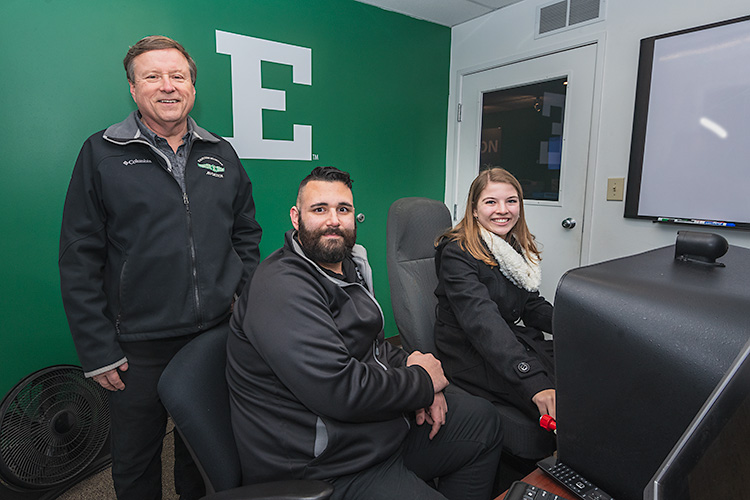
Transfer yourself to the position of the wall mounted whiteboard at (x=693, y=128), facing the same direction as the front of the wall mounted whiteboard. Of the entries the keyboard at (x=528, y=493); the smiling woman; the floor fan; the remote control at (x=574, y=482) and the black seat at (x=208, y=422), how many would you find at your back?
0

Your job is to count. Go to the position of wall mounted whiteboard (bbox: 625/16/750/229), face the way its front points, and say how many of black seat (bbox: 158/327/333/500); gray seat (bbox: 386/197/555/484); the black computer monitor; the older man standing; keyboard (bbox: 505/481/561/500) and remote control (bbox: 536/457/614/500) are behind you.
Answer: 0

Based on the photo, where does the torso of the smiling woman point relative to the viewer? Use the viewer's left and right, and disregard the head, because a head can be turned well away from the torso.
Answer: facing the viewer and to the right of the viewer

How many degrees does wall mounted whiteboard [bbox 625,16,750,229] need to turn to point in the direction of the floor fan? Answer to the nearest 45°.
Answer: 0° — it already faces it

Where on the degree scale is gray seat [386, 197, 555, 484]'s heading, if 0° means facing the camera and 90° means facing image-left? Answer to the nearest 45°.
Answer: approximately 315°

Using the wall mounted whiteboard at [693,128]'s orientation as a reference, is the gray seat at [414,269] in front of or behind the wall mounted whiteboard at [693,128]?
in front

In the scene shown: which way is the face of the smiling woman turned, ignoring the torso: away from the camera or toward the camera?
toward the camera

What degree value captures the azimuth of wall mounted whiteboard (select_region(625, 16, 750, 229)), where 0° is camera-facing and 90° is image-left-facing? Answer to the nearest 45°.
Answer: approximately 45°

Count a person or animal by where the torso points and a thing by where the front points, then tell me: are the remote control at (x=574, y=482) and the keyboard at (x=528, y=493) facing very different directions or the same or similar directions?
same or similar directions

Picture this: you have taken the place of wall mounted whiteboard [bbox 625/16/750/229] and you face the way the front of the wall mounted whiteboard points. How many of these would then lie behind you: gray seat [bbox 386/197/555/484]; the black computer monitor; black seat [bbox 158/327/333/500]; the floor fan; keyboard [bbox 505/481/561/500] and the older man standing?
0

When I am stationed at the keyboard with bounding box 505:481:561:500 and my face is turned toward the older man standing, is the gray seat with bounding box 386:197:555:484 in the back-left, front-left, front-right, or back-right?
front-right

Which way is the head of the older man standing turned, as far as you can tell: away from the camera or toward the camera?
toward the camera

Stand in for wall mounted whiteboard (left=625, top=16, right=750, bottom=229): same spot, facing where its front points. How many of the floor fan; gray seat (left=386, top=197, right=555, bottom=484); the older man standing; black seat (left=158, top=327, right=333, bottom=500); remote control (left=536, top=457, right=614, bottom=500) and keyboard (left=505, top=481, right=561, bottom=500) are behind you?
0

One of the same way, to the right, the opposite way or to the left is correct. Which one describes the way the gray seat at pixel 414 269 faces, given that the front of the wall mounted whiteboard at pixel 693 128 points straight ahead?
to the left
